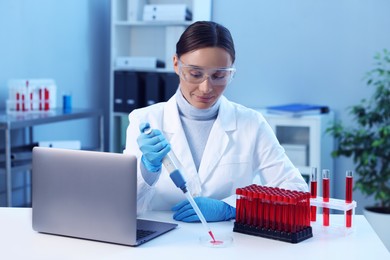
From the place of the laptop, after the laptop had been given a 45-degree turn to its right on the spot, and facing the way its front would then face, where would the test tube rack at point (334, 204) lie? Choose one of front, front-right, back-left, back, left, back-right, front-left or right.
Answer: front

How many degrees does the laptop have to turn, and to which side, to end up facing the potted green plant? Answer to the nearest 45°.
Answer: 0° — it already faces it

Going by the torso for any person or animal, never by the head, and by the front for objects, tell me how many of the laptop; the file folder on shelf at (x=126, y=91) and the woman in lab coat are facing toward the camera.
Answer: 2

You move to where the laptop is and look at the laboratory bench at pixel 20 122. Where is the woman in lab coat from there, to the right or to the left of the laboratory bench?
right

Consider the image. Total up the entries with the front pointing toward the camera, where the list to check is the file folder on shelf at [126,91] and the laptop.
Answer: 1

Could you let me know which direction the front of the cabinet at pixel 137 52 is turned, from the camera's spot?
facing the viewer

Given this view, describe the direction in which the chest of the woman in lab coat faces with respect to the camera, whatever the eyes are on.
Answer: toward the camera

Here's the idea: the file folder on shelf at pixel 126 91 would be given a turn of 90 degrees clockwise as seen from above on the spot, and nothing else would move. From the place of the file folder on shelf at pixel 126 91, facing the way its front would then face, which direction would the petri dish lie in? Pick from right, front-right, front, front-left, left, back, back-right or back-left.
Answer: left

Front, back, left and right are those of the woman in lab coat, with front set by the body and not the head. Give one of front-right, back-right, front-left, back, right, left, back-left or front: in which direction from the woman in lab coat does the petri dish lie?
front
